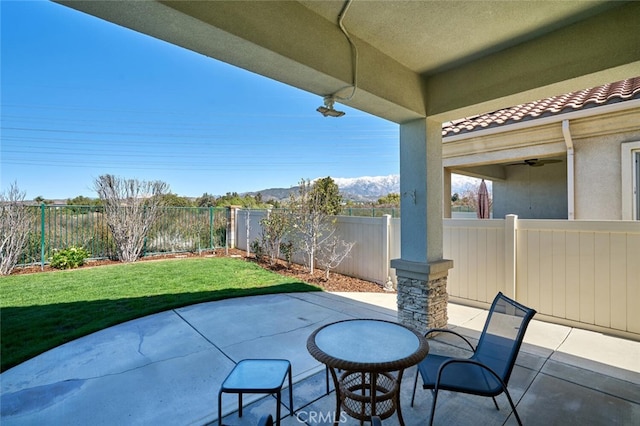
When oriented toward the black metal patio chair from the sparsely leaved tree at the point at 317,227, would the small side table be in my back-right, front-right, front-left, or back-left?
front-right

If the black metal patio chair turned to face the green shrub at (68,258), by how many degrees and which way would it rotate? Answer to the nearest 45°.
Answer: approximately 45° to its right

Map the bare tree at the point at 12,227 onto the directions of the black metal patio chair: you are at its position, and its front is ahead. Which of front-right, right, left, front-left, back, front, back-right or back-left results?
front-right

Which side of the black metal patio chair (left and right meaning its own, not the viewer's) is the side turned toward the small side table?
front

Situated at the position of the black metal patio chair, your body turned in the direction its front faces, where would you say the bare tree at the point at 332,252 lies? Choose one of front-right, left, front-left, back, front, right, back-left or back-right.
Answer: right

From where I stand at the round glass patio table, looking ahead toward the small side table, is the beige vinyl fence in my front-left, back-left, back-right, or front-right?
back-right
